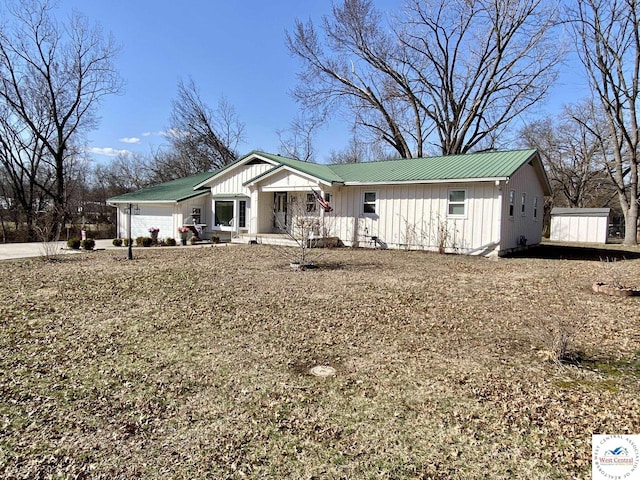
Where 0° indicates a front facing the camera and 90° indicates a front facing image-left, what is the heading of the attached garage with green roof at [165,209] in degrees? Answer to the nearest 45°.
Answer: approximately 45°

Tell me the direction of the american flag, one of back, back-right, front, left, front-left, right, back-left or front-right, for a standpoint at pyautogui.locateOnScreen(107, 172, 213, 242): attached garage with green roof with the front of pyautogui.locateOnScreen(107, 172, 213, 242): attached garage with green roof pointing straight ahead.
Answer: left

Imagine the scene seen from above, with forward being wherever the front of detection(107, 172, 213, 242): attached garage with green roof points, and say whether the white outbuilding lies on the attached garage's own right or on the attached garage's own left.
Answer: on the attached garage's own left

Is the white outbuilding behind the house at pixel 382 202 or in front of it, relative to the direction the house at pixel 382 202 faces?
behind

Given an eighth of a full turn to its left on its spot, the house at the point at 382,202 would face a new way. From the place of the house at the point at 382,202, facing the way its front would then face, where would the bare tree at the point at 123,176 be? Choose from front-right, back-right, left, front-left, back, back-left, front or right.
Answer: back-right

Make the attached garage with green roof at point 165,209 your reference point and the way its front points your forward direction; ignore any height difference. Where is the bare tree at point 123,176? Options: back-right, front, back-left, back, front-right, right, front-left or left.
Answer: back-right

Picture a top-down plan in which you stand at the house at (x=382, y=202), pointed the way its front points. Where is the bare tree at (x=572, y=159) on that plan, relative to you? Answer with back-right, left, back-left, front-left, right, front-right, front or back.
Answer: back
